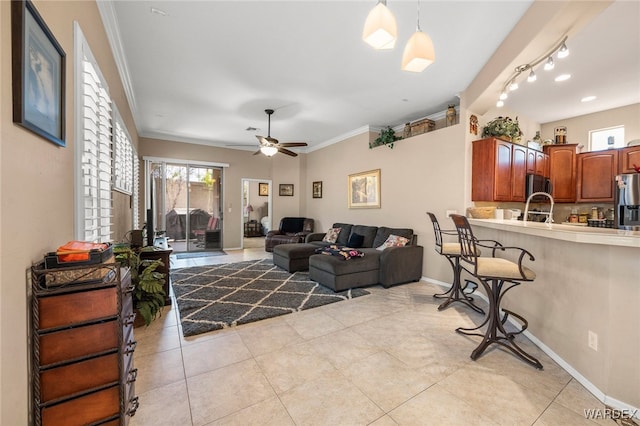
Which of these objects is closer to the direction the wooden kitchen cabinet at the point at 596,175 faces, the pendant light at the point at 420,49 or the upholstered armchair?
the pendant light

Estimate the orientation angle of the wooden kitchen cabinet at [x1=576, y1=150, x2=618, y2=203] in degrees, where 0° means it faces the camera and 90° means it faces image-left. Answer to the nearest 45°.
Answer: approximately 0°

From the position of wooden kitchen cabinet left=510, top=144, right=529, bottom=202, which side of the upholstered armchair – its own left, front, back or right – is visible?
left

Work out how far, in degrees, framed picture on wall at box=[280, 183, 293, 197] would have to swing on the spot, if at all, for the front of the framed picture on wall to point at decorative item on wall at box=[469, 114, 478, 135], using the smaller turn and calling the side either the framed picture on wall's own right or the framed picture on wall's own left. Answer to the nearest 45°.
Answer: approximately 45° to the framed picture on wall's own left

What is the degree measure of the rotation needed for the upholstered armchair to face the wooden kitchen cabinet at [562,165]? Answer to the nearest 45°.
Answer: approximately 90° to its left

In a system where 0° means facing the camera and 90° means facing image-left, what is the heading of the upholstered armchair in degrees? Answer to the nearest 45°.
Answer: approximately 45°

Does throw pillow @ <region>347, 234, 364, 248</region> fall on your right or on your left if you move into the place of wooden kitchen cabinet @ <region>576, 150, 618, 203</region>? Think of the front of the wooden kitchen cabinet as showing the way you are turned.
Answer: on your right

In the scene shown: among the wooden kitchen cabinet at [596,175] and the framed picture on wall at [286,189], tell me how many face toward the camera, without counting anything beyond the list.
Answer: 2

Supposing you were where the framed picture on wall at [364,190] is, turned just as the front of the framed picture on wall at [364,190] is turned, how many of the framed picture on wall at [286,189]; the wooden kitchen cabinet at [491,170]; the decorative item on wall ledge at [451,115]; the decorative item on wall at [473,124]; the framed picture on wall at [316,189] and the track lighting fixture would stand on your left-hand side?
4

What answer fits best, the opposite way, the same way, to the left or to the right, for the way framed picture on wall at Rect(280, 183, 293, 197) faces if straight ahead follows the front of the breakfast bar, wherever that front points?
to the left

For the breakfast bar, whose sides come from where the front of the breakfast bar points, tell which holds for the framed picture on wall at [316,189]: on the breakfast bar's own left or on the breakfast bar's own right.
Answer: on the breakfast bar's own right
